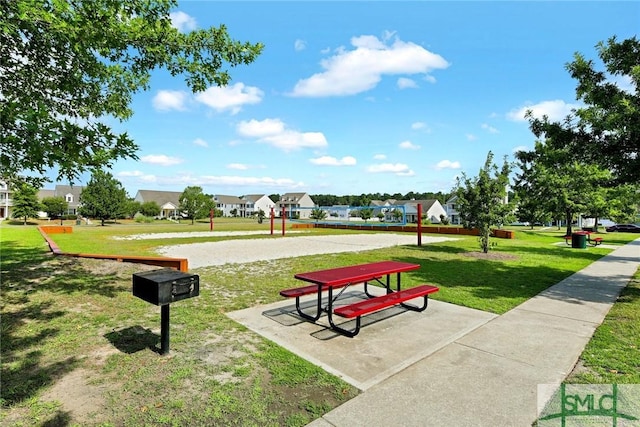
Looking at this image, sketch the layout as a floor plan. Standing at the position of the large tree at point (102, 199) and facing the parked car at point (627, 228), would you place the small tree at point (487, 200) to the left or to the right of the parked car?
right
